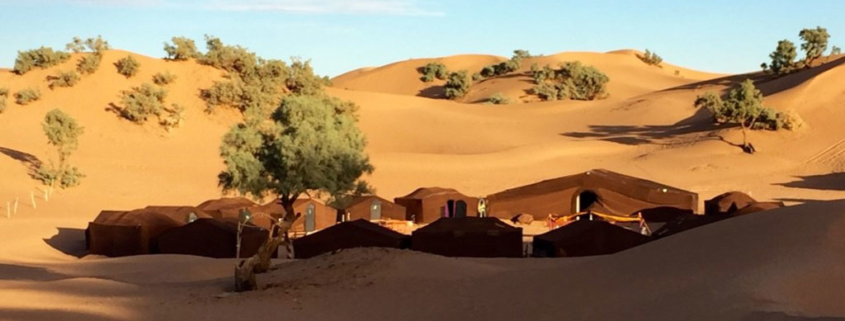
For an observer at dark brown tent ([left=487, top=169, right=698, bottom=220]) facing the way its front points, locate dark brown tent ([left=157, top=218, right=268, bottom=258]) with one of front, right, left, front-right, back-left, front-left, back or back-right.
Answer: front-right

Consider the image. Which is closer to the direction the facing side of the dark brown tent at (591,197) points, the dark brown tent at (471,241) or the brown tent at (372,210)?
the dark brown tent

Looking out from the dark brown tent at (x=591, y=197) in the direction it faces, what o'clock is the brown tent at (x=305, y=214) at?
The brown tent is roughly at 2 o'clock from the dark brown tent.

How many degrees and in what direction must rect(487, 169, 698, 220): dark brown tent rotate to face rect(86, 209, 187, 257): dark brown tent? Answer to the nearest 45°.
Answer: approximately 45° to its right

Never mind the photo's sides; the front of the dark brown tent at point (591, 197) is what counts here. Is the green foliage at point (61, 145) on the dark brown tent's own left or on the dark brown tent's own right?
on the dark brown tent's own right

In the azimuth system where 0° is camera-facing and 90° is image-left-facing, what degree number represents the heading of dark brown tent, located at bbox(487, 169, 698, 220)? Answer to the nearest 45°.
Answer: approximately 0°

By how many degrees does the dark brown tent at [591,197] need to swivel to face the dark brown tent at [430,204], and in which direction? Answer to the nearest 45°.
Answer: approximately 90° to its right

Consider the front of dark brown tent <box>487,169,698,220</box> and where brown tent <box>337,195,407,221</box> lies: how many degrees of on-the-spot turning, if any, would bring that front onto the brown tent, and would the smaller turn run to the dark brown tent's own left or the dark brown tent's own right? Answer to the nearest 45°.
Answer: approximately 45° to the dark brown tent's own right

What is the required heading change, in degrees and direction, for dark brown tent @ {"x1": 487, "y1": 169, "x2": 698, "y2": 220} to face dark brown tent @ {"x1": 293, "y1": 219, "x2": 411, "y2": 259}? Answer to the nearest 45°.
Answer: approximately 45° to its right
